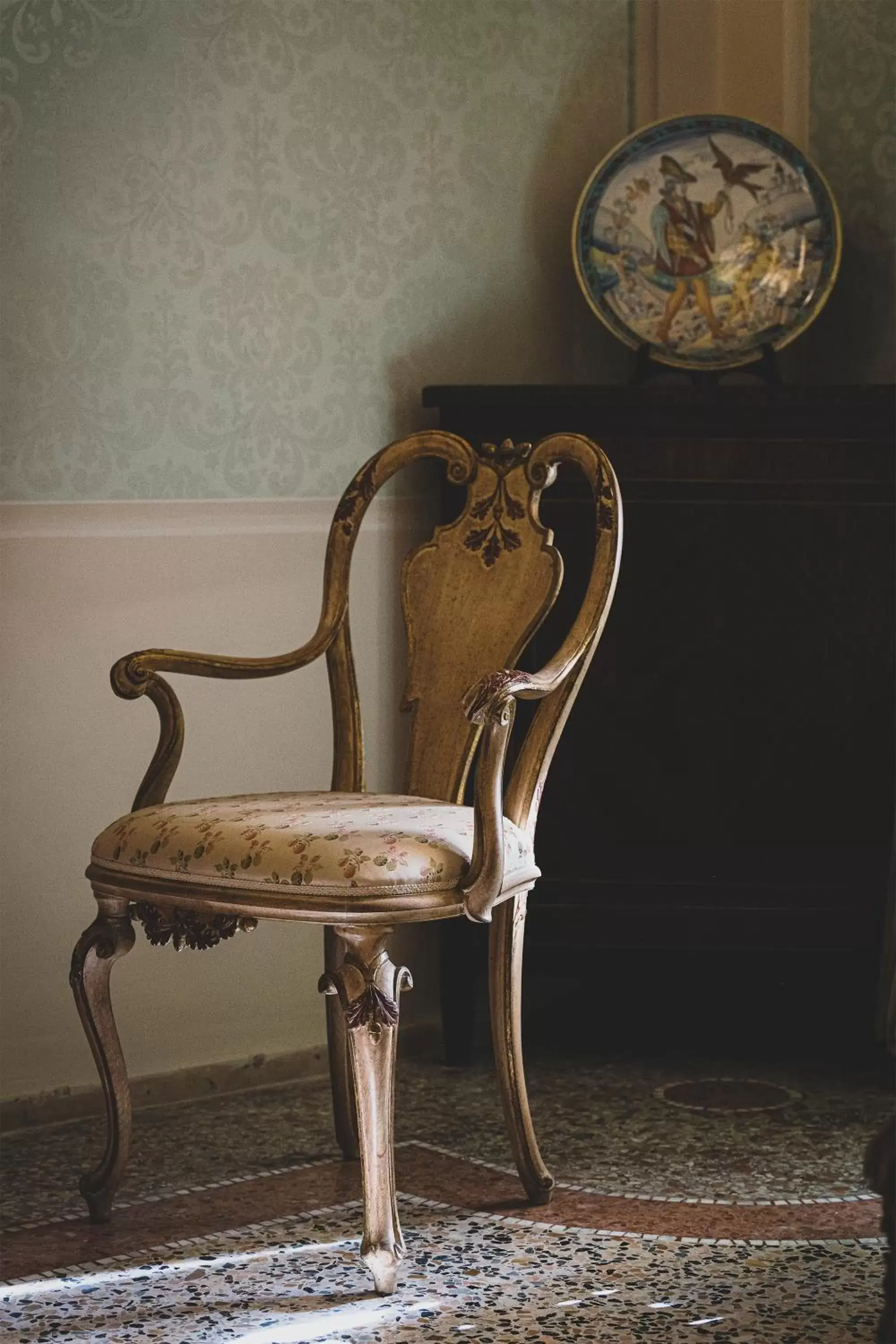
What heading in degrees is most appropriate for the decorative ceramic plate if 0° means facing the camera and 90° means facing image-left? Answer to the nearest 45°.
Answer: approximately 0°

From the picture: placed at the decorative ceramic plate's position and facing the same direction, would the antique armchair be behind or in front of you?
in front

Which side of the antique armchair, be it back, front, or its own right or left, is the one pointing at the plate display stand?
back

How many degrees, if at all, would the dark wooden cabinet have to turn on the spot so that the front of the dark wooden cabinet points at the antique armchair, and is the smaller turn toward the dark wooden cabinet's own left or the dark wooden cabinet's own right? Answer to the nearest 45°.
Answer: approximately 45° to the dark wooden cabinet's own right

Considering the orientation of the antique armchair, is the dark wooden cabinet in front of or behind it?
behind

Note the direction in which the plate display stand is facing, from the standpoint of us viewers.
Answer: facing the viewer

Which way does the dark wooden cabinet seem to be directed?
toward the camera

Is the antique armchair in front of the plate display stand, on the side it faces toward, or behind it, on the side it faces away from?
in front

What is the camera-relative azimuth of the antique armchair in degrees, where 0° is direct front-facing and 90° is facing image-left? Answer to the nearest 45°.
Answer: approximately 45°
